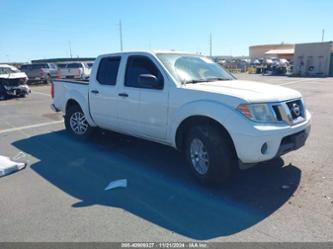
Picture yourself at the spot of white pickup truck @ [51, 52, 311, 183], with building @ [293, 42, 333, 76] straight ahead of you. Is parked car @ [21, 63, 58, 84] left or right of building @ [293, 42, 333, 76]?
left

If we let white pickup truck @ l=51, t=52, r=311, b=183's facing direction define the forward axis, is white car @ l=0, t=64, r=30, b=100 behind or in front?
behind

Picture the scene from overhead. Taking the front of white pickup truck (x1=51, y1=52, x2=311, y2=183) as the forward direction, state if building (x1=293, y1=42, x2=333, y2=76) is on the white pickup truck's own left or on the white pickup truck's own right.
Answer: on the white pickup truck's own left

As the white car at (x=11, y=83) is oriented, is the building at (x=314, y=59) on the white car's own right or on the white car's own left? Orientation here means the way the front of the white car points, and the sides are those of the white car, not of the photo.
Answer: on the white car's own left

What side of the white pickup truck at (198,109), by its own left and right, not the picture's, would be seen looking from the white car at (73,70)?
back

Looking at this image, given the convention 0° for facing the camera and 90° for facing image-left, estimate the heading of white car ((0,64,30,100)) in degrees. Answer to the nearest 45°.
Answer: approximately 315°

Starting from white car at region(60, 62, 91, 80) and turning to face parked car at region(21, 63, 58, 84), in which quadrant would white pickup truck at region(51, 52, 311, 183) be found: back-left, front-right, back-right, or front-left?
back-left

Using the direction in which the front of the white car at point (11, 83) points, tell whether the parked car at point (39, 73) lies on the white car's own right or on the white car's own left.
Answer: on the white car's own left

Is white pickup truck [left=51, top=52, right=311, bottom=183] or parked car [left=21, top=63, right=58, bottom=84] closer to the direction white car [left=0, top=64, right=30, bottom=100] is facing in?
the white pickup truck
